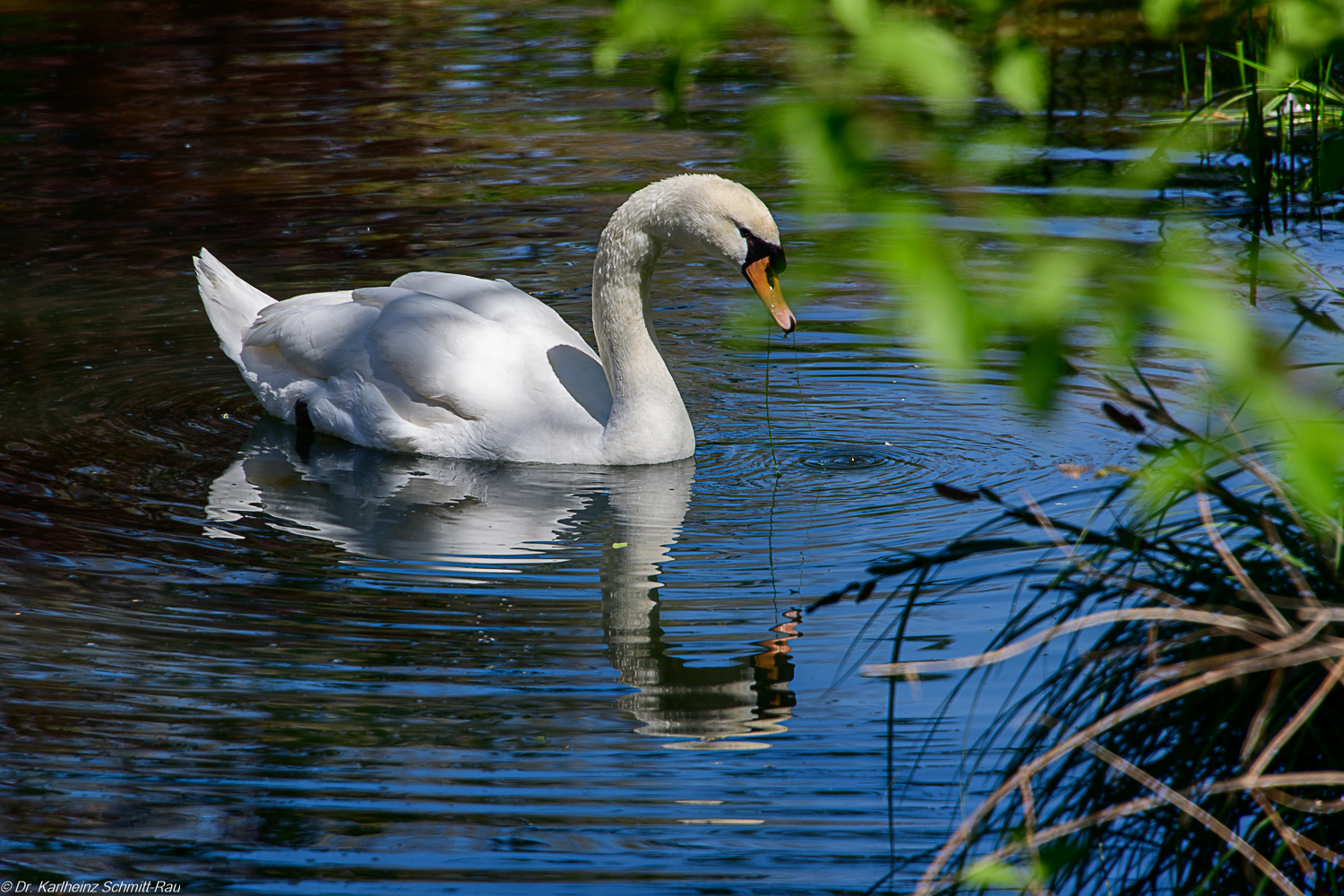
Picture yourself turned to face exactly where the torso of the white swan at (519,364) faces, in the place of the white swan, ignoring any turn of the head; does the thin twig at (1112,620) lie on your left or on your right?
on your right

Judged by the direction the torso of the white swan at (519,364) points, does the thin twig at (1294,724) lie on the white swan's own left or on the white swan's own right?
on the white swan's own right

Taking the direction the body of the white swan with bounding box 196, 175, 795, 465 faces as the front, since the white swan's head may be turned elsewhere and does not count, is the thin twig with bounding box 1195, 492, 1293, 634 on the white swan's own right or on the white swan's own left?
on the white swan's own right

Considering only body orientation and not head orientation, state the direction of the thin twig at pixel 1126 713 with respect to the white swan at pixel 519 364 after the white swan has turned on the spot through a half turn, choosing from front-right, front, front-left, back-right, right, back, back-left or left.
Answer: left

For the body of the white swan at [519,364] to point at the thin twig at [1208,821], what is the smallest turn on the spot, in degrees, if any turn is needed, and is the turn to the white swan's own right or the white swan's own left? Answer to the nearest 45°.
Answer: approximately 90° to the white swan's own right

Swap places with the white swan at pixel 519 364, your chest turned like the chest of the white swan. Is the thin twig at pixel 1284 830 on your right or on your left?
on your right

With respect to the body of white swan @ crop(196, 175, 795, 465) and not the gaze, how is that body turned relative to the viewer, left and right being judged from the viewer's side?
facing to the right of the viewer

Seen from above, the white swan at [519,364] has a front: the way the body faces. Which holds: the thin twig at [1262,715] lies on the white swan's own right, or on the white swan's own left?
on the white swan's own right
